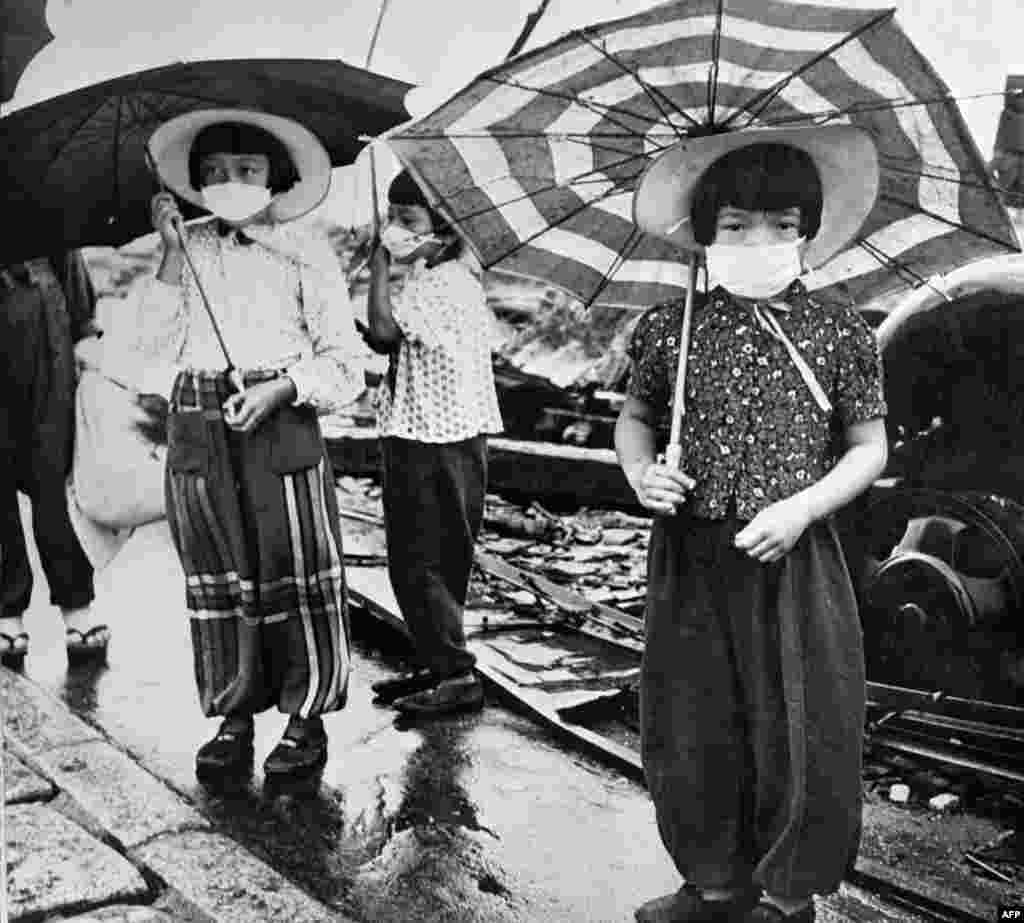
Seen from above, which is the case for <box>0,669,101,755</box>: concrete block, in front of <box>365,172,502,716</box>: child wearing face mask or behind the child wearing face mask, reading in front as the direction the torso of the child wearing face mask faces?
in front

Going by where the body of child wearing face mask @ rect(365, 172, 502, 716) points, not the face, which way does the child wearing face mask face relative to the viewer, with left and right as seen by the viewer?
facing to the left of the viewer

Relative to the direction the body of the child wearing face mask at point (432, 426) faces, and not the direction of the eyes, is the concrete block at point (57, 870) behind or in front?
in front

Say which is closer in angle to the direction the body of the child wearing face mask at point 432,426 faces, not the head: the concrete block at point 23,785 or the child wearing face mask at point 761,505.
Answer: the concrete block

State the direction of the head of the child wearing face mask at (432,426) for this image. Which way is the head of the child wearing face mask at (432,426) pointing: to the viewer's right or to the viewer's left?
to the viewer's left
